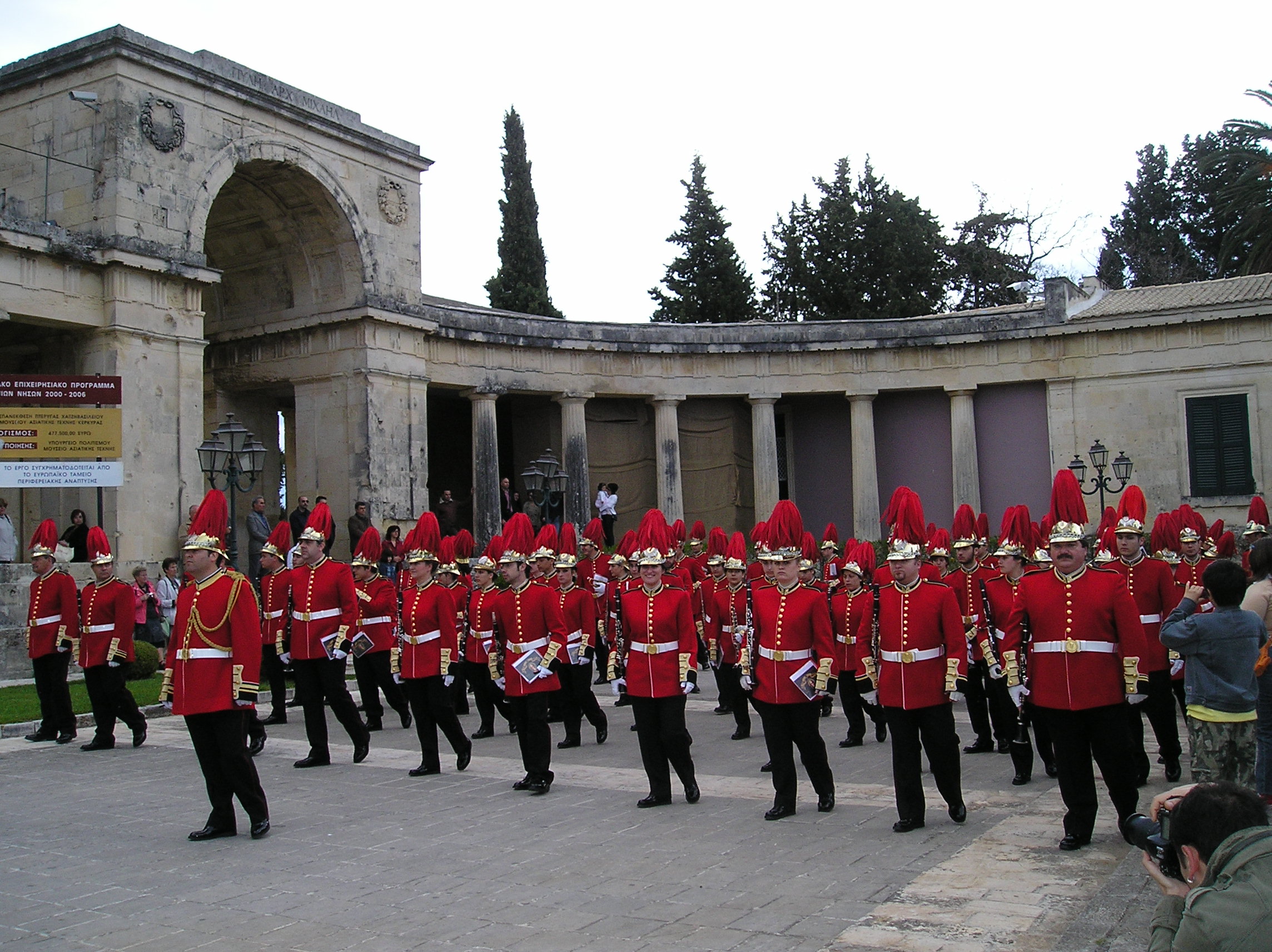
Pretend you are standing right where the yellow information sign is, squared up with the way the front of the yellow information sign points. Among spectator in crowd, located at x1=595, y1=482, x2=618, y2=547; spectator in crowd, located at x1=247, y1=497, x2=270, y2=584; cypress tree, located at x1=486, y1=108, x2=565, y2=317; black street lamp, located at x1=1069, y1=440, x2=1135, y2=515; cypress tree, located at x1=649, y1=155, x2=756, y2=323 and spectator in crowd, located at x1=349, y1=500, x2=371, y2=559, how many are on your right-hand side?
0

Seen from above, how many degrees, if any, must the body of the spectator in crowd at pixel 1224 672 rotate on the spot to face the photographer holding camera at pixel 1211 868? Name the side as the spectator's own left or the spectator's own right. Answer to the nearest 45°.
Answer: approximately 135° to the spectator's own left

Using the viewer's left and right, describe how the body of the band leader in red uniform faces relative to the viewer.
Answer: facing the viewer and to the left of the viewer

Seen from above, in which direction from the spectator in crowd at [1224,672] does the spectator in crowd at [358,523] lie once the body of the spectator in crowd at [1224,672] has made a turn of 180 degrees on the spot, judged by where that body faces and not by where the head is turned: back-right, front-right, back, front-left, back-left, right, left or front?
back

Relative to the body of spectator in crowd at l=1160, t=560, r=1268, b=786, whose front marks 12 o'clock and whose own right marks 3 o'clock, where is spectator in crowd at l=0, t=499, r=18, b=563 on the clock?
spectator in crowd at l=0, t=499, r=18, b=563 is roughly at 11 o'clock from spectator in crowd at l=1160, t=560, r=1268, b=786.

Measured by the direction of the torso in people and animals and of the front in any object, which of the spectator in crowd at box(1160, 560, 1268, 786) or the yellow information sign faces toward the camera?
the yellow information sign

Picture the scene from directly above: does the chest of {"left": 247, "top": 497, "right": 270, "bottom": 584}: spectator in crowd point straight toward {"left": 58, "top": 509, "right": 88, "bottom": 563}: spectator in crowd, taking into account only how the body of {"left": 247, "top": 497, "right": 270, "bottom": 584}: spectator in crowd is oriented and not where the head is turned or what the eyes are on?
no

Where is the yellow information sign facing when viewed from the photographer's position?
facing the viewer

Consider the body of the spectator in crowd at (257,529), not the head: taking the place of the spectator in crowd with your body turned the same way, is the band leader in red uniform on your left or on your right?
on your right

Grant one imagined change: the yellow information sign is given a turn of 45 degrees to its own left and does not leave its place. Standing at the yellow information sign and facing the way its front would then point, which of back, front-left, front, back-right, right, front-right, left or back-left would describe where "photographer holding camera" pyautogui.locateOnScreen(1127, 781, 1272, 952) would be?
front-right

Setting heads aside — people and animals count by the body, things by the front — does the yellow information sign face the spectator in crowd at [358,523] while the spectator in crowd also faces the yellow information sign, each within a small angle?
no

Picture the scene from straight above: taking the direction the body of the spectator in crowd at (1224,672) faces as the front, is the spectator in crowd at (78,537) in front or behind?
in front

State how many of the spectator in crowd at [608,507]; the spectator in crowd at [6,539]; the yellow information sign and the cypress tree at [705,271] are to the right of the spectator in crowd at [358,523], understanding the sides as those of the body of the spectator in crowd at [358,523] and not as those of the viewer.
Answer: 2

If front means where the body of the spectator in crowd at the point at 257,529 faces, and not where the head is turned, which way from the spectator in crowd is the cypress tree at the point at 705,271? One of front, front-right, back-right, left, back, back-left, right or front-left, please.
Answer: left

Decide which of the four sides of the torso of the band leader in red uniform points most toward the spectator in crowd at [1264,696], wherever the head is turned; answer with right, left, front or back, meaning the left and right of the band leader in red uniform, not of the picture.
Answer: left

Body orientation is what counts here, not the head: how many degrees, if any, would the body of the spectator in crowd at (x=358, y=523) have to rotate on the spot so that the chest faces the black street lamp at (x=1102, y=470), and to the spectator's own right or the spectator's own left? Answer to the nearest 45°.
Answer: approximately 45° to the spectator's own left

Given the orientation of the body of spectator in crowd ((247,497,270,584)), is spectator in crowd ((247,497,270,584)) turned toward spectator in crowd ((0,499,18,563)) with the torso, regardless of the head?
no

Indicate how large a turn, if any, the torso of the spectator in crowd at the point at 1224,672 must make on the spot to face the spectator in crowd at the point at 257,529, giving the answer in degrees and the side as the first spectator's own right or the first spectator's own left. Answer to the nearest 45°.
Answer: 0° — they already face them

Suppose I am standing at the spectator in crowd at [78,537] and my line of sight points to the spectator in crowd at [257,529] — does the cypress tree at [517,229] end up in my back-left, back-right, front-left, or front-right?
front-left

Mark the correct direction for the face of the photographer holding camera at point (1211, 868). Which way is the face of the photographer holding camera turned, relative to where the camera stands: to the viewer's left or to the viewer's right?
to the viewer's left

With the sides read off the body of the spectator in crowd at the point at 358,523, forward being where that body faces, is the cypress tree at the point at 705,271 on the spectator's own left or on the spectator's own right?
on the spectator's own left
